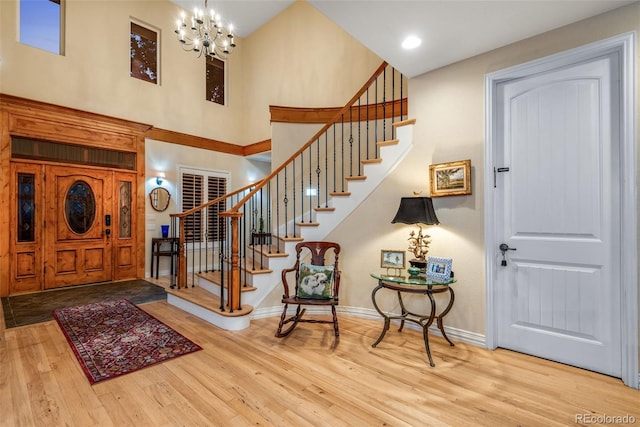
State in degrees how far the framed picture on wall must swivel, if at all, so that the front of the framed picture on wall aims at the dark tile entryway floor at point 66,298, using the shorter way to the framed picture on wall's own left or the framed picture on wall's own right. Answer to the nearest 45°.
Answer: approximately 45° to the framed picture on wall's own right

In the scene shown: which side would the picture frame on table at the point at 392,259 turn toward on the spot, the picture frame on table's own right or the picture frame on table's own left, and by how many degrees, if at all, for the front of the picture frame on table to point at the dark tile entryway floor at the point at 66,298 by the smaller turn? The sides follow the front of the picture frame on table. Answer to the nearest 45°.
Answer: approximately 90° to the picture frame on table's own right

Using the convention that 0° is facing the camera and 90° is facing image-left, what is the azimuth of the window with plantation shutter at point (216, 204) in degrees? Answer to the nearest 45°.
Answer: approximately 315°

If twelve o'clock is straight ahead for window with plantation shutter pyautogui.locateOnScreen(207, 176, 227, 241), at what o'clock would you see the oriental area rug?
The oriental area rug is roughly at 2 o'clock from the window with plantation shutter.

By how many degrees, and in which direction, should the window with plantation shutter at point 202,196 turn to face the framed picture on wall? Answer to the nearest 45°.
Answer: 0° — it already faces it
